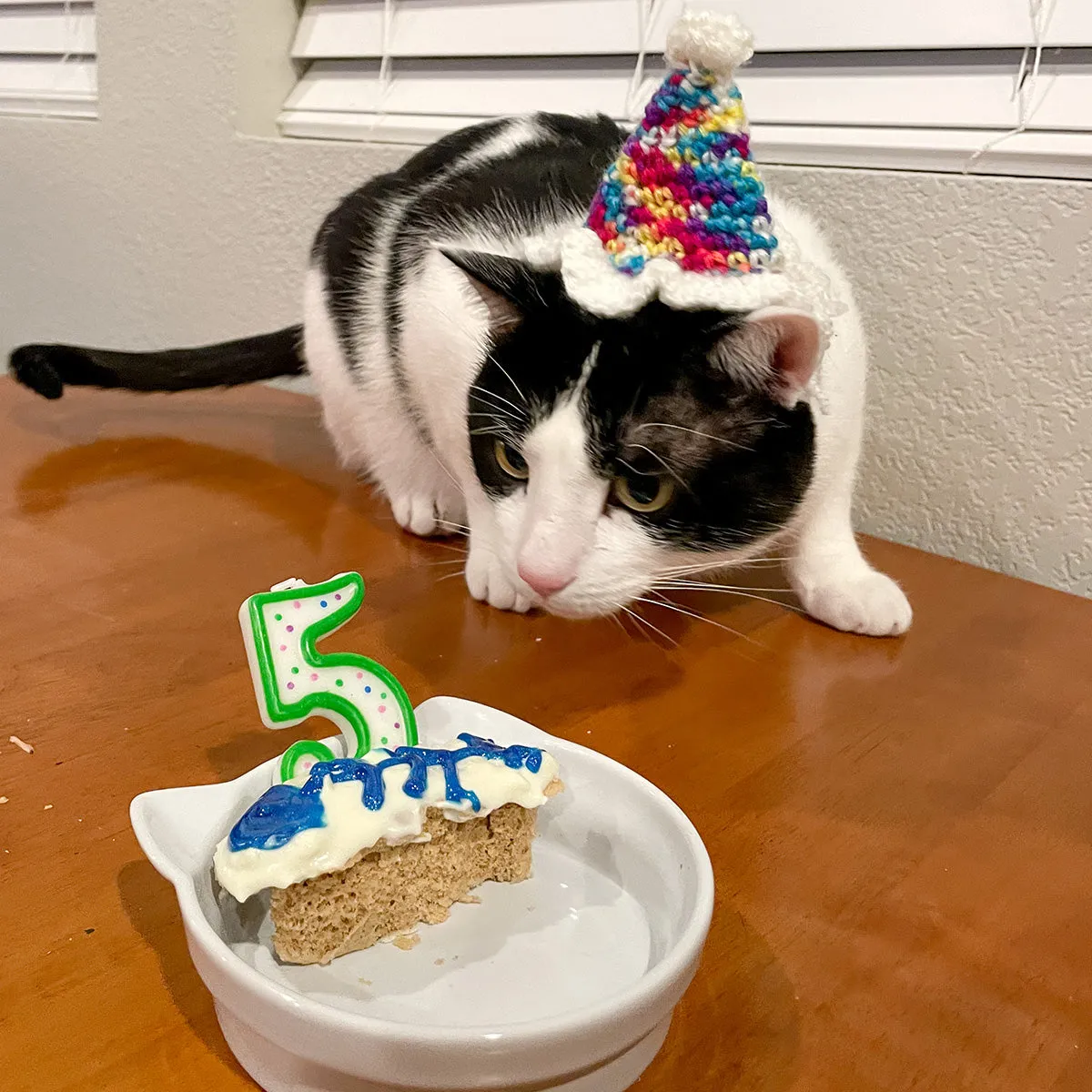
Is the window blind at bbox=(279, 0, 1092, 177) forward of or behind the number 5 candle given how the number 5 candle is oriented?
behind

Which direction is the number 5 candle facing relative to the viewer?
toward the camera

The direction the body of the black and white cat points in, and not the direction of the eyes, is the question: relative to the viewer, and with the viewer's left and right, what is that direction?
facing the viewer and to the right of the viewer

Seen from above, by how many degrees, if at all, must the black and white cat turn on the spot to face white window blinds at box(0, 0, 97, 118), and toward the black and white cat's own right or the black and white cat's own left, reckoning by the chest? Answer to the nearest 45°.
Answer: approximately 180°

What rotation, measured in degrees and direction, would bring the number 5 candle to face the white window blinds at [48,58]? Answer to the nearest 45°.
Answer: approximately 180°
